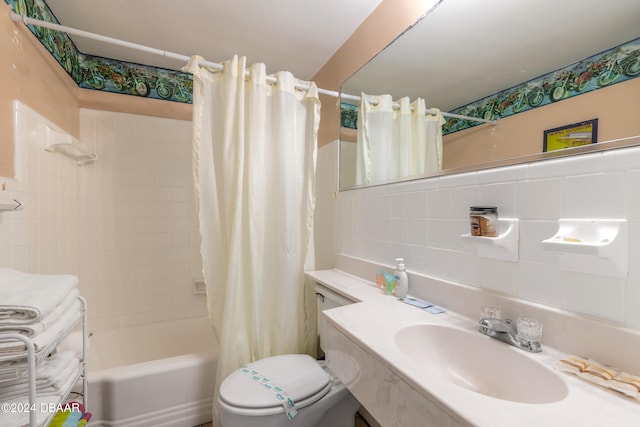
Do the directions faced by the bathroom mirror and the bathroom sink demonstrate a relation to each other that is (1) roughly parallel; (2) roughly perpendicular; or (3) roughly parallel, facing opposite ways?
roughly parallel

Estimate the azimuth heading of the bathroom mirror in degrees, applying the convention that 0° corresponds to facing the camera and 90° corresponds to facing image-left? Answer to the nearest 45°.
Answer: approximately 45°

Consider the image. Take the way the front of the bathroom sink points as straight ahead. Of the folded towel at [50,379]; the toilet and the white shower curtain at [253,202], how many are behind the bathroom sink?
0

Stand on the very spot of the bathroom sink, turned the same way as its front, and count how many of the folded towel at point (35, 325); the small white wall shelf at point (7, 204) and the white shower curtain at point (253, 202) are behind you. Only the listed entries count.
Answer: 0

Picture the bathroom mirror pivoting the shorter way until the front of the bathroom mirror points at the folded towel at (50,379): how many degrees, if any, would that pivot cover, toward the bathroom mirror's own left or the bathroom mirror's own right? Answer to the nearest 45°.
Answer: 0° — it already faces it

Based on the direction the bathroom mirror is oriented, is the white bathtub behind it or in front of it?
in front

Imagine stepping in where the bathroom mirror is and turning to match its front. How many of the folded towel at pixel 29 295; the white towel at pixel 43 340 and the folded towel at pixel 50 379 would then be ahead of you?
3

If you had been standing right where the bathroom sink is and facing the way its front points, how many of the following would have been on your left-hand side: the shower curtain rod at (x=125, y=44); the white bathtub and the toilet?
0

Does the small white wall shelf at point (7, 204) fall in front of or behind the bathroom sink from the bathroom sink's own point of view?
in front

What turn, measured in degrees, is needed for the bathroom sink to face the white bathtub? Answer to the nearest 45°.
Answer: approximately 45° to its right

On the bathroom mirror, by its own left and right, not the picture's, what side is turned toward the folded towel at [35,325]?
front
